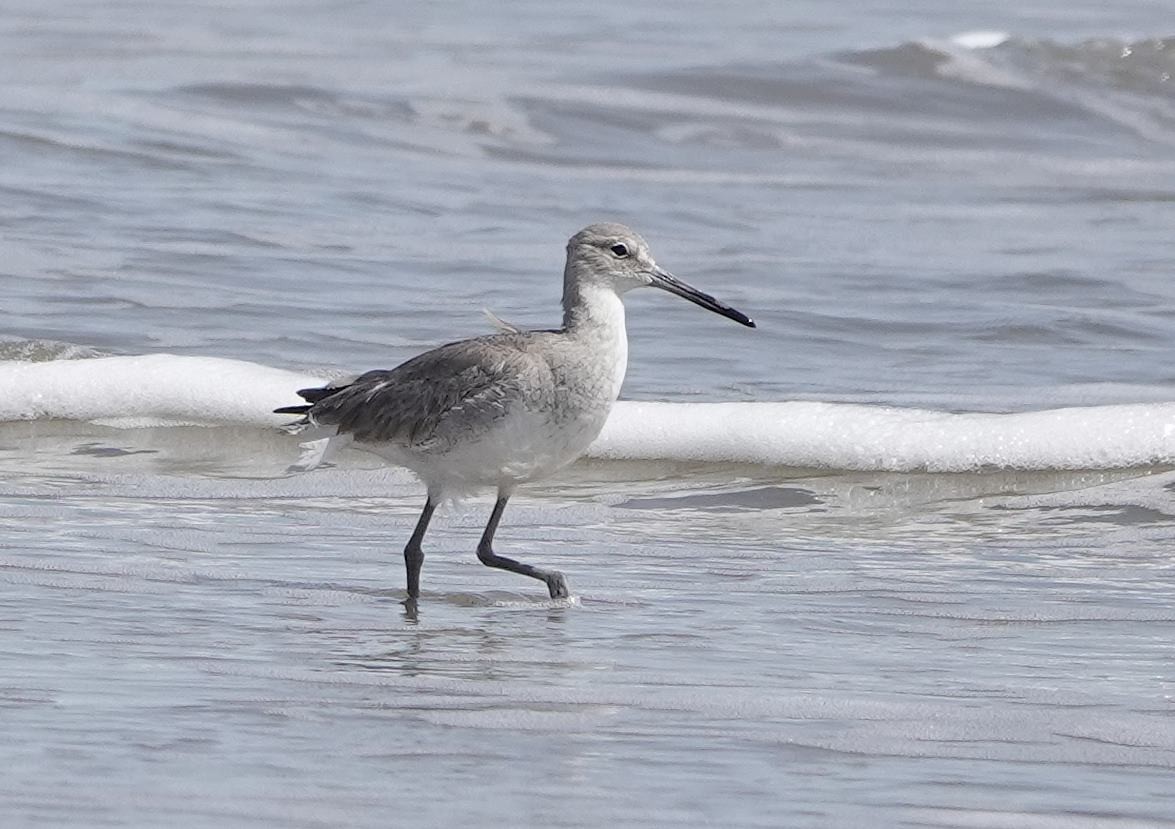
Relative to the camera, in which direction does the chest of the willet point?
to the viewer's right
